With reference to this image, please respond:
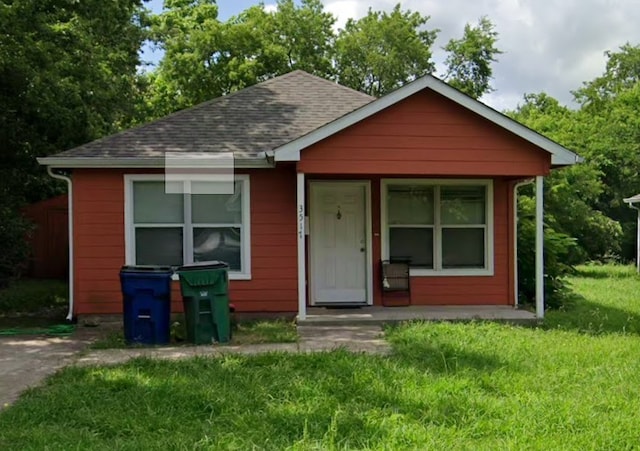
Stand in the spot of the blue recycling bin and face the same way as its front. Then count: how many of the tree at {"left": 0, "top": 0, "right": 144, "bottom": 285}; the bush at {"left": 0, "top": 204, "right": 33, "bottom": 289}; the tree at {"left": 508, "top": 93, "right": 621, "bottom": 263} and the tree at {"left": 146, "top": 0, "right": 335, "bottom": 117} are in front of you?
0

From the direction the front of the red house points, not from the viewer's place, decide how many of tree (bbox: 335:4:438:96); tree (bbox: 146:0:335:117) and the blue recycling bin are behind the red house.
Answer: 2

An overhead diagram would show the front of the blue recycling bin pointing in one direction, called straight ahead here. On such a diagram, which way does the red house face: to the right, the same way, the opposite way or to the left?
the same way

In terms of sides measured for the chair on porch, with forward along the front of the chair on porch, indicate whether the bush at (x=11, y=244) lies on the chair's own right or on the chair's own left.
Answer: on the chair's own right

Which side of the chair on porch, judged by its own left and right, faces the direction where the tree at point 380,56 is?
back

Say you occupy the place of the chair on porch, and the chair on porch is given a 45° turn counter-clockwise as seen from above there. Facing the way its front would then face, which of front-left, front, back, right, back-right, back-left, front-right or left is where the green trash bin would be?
right

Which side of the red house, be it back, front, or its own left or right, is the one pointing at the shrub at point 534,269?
left

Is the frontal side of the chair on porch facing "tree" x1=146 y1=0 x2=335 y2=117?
no

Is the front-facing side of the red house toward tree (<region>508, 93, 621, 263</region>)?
no

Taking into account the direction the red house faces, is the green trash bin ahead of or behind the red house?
ahead

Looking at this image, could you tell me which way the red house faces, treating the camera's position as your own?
facing the viewer

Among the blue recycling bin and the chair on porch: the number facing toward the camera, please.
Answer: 2

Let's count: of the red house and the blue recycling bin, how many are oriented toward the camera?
2

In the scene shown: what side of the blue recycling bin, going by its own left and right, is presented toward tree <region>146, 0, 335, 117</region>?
back

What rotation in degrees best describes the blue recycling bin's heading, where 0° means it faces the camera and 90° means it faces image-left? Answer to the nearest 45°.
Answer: approximately 0°

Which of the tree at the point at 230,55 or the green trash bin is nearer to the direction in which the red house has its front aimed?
the green trash bin

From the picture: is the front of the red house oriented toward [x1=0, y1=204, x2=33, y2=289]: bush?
no
